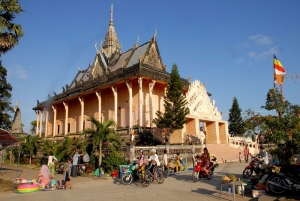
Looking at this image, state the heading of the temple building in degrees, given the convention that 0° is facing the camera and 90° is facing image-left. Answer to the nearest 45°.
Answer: approximately 315°

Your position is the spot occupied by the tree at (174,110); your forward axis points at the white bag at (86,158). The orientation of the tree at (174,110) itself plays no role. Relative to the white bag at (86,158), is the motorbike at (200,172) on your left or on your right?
left

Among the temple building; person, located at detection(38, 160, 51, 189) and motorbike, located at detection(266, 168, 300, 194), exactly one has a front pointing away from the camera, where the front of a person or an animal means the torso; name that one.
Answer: the person

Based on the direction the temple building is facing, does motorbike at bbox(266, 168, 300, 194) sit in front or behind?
in front

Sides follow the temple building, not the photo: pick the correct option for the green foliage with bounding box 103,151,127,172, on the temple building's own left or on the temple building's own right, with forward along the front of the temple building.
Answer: on the temple building's own right

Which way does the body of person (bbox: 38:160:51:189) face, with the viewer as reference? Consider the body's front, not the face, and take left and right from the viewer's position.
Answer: facing away from the viewer
